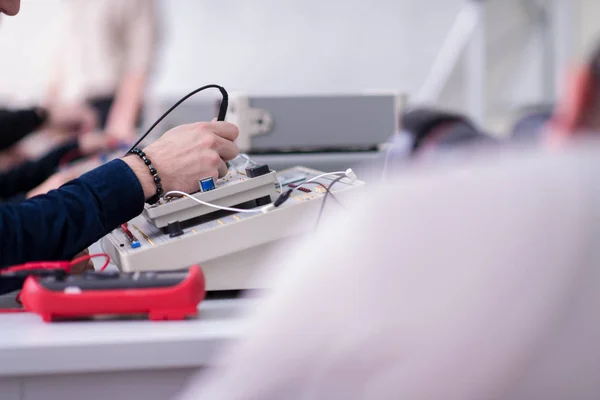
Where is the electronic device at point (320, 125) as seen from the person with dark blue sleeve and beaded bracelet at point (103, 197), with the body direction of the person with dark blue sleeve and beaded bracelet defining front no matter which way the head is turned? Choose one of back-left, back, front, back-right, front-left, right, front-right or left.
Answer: front-left

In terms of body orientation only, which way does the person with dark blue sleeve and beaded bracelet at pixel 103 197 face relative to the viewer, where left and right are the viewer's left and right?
facing to the right of the viewer

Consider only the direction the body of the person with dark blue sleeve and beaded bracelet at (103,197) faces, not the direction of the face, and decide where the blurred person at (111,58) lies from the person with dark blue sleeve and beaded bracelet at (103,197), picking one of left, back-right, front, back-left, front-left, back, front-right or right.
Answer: left

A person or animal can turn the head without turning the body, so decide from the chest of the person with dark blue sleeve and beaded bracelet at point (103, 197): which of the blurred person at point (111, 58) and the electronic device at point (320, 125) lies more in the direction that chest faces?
the electronic device
